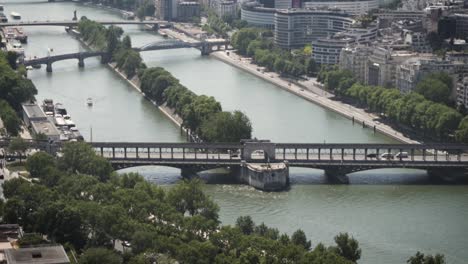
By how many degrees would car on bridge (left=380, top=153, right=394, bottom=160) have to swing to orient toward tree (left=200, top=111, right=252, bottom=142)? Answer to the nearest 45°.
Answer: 0° — it already faces it

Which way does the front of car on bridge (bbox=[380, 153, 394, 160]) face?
to the viewer's left

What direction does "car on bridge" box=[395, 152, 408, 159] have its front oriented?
to the viewer's left

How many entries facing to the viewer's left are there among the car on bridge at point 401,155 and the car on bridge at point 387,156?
2

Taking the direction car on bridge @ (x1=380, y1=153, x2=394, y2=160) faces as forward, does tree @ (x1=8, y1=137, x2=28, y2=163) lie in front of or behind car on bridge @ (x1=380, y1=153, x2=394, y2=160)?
in front

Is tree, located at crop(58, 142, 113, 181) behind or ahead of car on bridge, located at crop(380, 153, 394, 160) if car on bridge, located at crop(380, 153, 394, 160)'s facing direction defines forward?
ahead

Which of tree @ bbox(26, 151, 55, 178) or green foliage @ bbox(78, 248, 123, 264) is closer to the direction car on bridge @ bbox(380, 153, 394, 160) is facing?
the tree

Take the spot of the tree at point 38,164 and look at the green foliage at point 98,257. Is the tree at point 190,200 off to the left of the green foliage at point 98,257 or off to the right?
left
